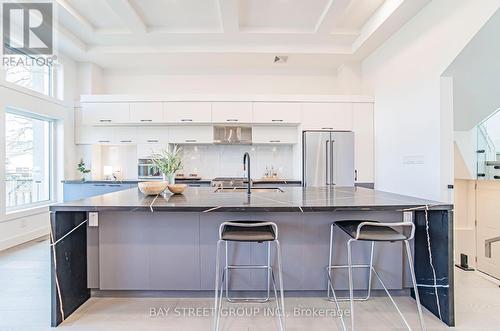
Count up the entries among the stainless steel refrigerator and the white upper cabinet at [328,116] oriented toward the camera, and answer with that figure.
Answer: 2

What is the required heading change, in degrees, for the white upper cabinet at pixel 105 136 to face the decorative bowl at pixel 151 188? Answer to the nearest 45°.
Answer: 0° — it already faces it

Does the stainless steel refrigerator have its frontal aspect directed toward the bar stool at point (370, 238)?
yes

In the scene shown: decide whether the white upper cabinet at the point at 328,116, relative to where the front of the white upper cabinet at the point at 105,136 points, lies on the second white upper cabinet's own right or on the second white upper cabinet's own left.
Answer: on the second white upper cabinet's own left

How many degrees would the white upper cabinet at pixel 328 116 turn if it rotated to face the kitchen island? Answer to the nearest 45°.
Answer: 0° — it already faces it

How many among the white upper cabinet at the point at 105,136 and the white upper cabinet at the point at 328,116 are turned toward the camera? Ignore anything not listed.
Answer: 2

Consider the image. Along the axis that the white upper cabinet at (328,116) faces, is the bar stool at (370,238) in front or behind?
in front

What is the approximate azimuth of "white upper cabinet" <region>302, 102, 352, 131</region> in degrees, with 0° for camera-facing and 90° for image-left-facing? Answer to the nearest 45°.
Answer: approximately 0°

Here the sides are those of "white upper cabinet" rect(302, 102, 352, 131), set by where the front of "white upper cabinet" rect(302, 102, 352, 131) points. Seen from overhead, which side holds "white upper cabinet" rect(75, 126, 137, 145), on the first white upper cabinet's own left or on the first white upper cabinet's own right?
on the first white upper cabinet's own right

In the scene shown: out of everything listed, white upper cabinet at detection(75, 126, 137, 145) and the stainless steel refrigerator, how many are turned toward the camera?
2

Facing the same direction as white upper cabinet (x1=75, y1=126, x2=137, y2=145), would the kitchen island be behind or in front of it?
in front

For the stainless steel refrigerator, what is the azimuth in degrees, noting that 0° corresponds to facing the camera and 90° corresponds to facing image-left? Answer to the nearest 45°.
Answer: approximately 0°
